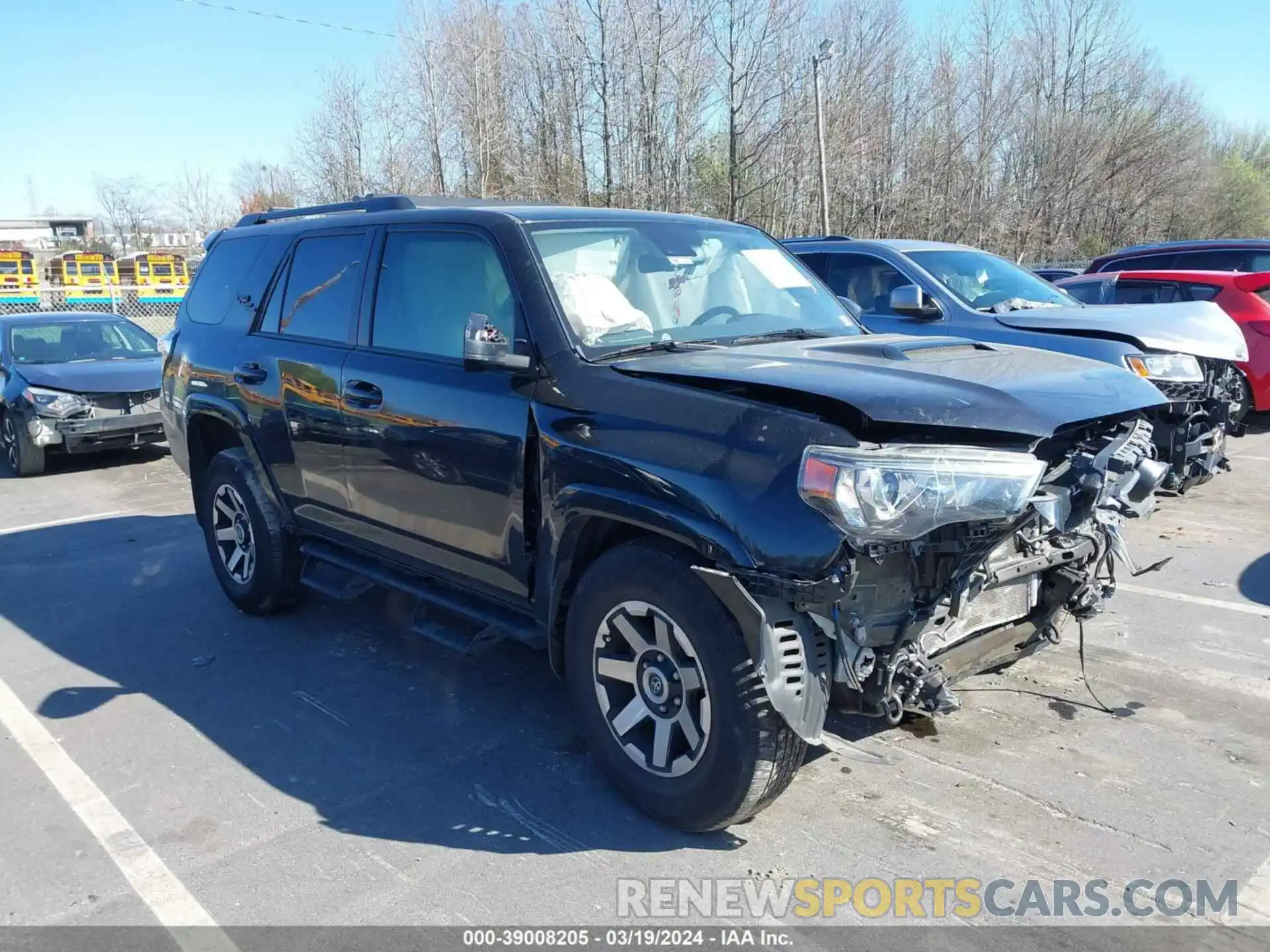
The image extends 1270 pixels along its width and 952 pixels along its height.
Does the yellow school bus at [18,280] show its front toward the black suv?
no

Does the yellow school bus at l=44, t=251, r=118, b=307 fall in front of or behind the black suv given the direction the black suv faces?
behind

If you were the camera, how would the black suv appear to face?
facing the viewer and to the right of the viewer

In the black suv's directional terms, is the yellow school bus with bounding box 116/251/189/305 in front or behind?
behind

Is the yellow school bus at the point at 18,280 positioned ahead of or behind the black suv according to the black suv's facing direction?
behind

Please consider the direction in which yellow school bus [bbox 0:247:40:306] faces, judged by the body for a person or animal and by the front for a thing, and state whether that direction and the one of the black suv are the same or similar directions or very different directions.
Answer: very different directions
